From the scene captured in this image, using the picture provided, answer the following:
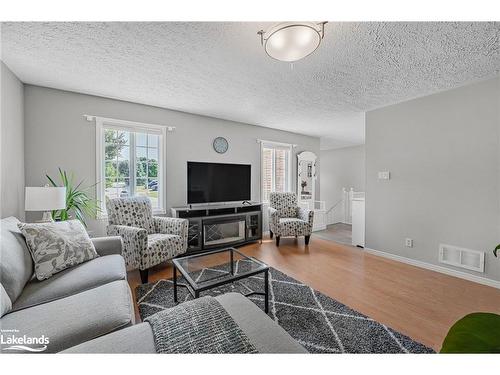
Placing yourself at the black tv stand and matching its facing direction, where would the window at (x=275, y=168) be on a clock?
The window is roughly at 9 o'clock from the black tv stand.

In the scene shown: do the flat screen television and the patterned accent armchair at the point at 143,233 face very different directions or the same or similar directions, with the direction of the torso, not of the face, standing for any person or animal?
same or similar directions

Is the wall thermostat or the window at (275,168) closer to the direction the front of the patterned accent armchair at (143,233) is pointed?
the wall thermostat

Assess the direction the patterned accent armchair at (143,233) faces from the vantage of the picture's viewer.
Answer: facing the viewer and to the right of the viewer

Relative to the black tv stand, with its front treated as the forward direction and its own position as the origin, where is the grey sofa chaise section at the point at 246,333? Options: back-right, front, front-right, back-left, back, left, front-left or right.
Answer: front-right

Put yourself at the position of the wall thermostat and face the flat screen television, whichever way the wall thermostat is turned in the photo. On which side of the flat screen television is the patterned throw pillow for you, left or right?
left

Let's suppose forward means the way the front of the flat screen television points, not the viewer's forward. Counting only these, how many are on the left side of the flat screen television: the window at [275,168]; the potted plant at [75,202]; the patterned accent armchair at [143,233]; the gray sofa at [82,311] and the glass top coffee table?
1

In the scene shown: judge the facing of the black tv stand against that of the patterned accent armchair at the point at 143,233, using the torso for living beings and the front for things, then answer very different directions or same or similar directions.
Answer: same or similar directions

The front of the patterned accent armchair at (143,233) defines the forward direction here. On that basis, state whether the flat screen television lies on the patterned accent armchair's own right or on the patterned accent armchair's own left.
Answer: on the patterned accent armchair's own left

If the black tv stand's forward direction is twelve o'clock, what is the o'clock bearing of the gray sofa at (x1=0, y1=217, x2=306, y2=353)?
The gray sofa is roughly at 2 o'clock from the black tv stand.

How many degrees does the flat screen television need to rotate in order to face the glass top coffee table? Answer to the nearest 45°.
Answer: approximately 45° to its right

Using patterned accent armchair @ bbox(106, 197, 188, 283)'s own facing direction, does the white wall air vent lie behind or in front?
in front

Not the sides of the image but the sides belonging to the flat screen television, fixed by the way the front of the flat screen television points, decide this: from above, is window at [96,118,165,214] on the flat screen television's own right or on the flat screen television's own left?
on the flat screen television's own right

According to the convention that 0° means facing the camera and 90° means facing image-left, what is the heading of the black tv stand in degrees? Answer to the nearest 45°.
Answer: approximately 315°
